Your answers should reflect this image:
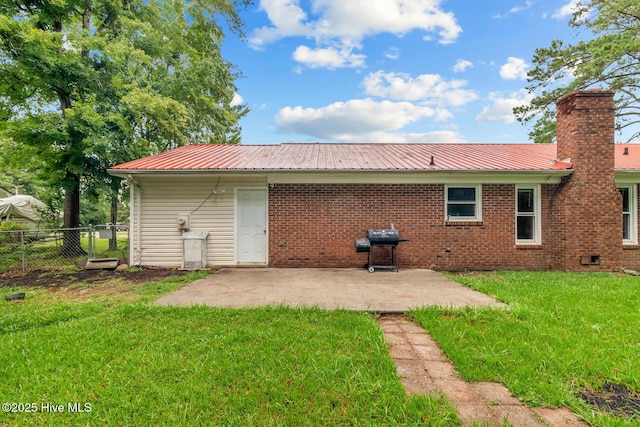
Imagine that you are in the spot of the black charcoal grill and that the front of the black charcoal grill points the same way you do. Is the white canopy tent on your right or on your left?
on your right

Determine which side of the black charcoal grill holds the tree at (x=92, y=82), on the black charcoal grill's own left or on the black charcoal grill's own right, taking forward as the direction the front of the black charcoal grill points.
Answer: on the black charcoal grill's own right
